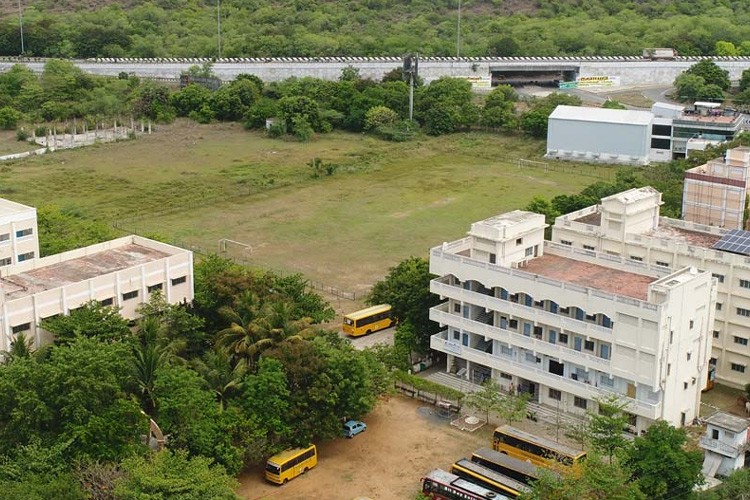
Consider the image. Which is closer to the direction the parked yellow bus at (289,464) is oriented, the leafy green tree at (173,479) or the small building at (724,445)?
the leafy green tree

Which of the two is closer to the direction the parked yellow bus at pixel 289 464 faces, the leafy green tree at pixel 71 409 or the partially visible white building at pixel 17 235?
the leafy green tree

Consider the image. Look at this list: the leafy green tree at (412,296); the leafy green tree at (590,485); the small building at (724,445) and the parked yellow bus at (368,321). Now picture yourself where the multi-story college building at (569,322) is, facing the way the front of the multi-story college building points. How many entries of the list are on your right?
2

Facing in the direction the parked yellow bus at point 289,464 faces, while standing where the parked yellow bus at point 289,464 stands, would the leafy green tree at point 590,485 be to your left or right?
on your left

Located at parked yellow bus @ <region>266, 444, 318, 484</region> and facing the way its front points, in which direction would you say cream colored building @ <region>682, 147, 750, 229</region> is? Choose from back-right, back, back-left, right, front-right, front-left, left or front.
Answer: back

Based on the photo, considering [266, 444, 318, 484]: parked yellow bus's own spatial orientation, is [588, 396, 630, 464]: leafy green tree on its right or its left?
on its left

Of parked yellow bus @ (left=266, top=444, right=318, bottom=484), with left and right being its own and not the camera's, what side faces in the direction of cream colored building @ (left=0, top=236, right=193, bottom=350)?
right

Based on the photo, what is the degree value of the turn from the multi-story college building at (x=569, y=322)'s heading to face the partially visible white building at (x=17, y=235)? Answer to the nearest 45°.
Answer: approximately 45° to its right

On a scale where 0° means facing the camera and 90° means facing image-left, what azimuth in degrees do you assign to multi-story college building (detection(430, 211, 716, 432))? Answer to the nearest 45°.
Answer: approximately 45°

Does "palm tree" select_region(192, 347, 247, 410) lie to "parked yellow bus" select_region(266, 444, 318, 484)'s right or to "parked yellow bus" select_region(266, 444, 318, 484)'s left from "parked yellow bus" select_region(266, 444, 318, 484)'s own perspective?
on its right

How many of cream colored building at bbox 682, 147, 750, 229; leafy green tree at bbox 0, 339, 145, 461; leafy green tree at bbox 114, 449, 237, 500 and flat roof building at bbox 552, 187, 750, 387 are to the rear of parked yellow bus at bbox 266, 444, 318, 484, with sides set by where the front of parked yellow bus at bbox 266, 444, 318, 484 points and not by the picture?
2

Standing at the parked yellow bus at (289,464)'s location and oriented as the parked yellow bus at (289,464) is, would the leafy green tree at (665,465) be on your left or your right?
on your left

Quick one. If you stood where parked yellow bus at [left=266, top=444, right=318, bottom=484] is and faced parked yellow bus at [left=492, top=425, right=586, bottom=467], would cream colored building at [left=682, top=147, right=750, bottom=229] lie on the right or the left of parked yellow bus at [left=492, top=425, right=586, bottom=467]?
left

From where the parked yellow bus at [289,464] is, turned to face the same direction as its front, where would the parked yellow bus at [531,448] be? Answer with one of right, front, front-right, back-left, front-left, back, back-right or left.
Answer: back-left

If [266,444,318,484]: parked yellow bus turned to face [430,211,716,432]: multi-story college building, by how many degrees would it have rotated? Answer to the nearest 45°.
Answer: approximately 180°

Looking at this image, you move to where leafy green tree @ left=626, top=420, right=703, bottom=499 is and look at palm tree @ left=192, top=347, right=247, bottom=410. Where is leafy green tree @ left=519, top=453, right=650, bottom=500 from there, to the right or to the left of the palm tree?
left
